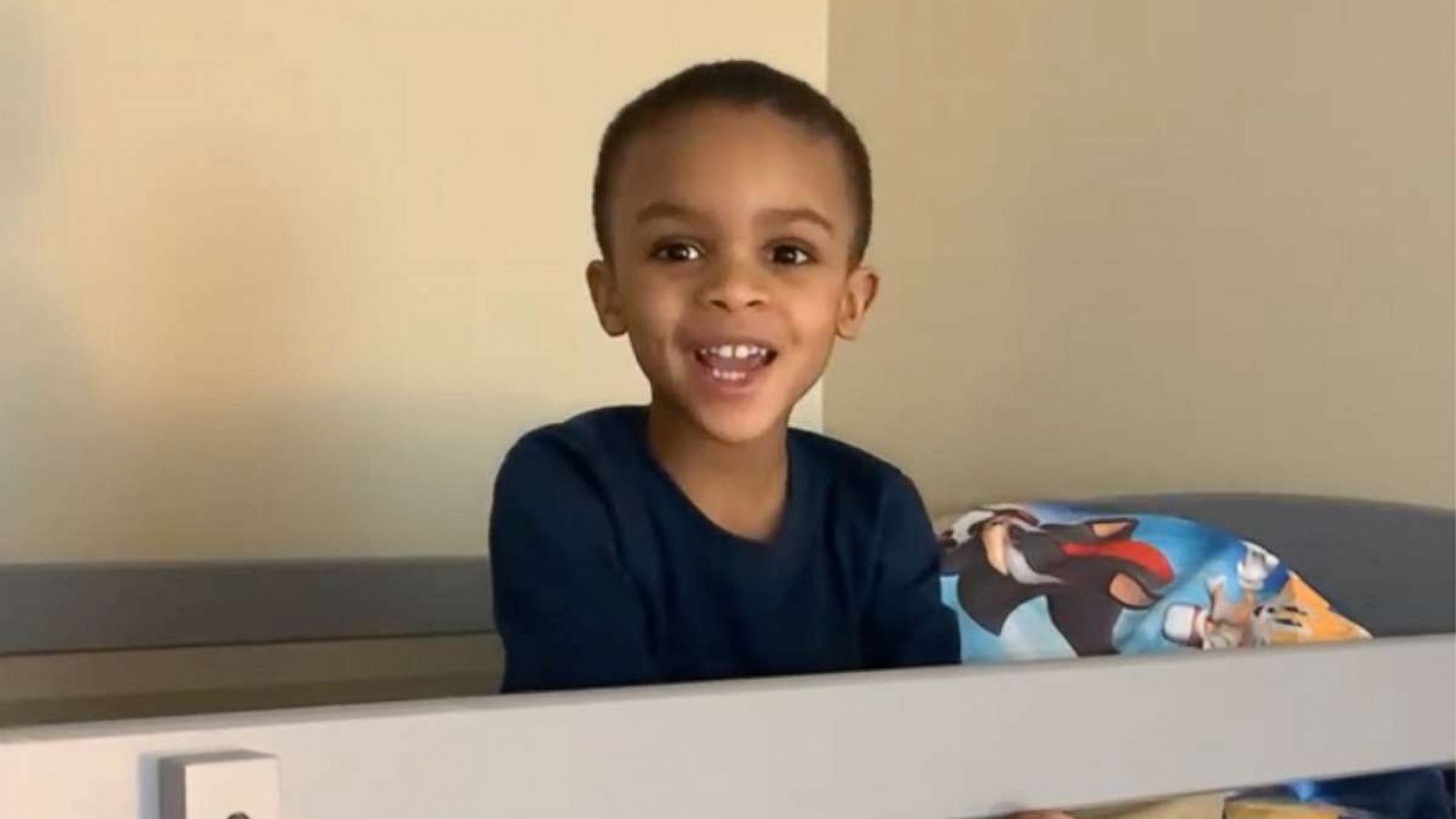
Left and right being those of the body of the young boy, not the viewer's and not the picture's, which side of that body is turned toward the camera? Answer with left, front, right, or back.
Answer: front
